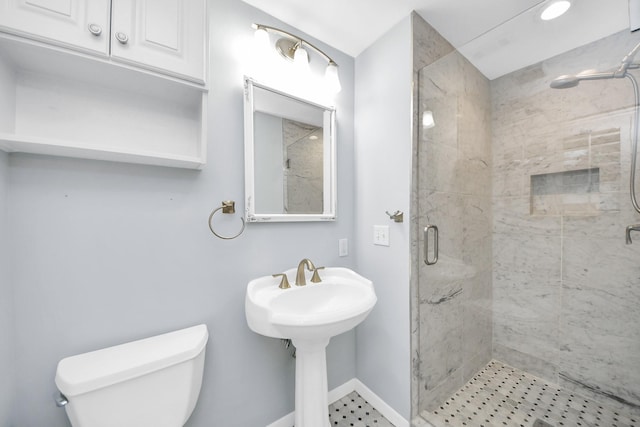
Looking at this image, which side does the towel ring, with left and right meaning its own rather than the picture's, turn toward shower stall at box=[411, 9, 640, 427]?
left

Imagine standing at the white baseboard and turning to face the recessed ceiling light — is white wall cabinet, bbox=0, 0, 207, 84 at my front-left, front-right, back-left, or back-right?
back-right

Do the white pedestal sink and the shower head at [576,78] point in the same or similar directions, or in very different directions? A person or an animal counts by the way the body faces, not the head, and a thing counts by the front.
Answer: very different directions

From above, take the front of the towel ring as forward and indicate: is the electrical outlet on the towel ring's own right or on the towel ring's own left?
on the towel ring's own left

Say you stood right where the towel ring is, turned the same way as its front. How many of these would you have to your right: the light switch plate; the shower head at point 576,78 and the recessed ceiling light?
0

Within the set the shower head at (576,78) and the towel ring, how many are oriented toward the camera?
1

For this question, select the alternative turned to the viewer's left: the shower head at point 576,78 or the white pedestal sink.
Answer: the shower head

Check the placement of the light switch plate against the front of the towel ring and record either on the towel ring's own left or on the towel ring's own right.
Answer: on the towel ring's own left

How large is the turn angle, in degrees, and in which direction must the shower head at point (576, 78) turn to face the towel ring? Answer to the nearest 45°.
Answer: approximately 45° to its left

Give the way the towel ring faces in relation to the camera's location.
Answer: facing the viewer

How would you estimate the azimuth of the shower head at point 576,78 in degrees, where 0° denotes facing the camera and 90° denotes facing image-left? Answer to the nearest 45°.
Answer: approximately 90°

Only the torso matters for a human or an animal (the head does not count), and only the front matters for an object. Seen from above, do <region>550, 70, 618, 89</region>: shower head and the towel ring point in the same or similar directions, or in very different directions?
very different directions

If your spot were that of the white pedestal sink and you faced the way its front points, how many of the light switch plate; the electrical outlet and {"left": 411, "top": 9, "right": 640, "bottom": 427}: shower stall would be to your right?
0

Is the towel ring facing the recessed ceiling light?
no

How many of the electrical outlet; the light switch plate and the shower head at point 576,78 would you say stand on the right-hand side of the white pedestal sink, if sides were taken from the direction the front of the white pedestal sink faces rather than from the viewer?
0
